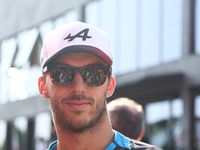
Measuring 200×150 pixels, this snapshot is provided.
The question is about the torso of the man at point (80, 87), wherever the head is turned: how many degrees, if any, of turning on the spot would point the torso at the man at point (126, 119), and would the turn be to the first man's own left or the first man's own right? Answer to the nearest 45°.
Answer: approximately 180°

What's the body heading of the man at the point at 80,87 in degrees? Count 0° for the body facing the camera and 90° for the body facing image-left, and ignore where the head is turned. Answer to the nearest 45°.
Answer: approximately 0°
